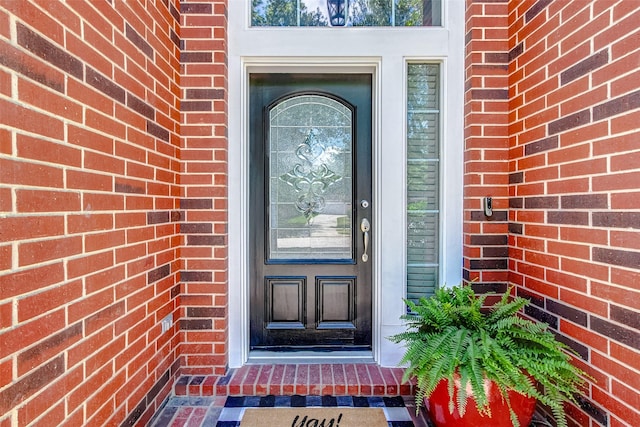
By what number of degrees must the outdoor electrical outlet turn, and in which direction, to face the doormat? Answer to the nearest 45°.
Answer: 0° — it already faces it

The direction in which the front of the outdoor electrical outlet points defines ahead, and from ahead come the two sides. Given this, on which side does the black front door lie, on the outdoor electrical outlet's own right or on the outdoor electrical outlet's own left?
on the outdoor electrical outlet's own left

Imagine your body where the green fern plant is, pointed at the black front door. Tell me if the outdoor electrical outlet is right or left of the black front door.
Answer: left

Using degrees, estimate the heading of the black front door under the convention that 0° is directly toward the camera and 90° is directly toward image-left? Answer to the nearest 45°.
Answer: approximately 0°

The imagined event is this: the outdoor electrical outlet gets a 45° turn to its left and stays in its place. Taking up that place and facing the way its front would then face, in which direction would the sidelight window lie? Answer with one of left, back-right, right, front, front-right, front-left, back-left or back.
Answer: front

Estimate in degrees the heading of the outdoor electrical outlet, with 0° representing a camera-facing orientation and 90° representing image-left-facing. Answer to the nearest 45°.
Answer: approximately 315°

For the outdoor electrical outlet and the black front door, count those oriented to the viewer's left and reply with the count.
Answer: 0

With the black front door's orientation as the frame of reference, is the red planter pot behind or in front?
in front

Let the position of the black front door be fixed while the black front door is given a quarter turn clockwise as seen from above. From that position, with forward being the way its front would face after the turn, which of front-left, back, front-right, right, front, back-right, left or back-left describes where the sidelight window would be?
back

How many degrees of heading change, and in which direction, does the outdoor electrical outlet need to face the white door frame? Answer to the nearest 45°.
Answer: approximately 45° to its left

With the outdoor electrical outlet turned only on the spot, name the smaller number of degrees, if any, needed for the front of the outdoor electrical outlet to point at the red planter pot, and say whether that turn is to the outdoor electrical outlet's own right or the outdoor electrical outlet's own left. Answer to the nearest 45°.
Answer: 0° — it already faces it

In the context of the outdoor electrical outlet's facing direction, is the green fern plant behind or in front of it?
in front

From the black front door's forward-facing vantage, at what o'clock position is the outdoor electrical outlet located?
The outdoor electrical outlet is roughly at 2 o'clock from the black front door.
